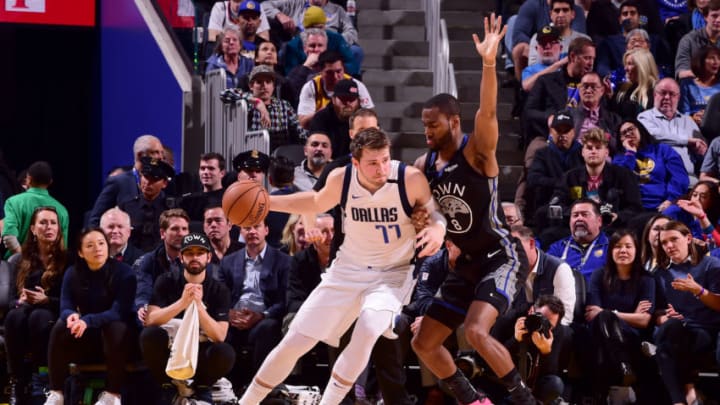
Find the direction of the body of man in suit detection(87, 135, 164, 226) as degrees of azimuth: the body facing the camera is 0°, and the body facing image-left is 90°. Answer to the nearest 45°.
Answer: approximately 315°

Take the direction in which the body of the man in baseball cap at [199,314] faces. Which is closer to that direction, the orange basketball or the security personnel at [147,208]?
the orange basketball

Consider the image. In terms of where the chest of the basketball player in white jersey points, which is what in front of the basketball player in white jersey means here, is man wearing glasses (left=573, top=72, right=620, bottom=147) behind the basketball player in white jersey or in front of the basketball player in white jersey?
behind

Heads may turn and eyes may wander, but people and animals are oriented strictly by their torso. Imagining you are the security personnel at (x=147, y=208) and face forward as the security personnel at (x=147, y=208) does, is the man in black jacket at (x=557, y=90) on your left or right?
on your left

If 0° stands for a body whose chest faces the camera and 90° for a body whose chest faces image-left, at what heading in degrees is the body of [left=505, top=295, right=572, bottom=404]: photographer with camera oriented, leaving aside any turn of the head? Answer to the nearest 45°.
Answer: approximately 45°

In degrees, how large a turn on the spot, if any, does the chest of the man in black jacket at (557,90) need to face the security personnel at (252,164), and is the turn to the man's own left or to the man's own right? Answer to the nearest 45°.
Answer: approximately 90° to the man's own right

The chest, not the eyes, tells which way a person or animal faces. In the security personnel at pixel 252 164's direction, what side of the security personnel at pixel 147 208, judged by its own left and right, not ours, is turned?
left

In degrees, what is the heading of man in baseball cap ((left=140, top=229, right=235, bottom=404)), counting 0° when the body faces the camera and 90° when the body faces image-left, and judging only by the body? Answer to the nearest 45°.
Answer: approximately 0°
